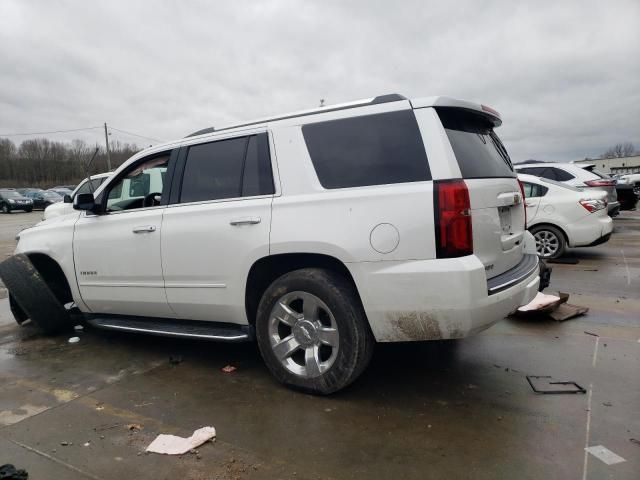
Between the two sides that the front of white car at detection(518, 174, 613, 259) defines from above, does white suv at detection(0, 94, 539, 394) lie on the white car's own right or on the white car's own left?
on the white car's own left

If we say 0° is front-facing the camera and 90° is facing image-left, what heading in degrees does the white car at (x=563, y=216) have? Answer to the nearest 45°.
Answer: approximately 90°

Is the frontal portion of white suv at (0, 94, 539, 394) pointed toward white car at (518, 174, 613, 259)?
no

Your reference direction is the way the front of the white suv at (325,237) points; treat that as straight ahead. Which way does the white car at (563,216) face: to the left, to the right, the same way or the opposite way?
the same way

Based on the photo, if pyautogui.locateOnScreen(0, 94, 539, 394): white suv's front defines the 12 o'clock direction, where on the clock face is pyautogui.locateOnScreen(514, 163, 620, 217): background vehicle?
The background vehicle is roughly at 3 o'clock from the white suv.

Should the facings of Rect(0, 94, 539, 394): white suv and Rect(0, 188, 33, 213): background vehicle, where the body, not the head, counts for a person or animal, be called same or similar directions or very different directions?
very different directions

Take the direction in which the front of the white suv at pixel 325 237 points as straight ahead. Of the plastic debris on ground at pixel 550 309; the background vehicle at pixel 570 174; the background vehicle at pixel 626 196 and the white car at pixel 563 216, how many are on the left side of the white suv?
0

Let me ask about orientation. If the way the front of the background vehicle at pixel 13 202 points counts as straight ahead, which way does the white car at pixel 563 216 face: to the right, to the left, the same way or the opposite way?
the opposite way

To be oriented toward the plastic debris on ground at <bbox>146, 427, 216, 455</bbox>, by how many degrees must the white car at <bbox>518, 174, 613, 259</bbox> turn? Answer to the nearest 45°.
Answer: approximately 90° to its left

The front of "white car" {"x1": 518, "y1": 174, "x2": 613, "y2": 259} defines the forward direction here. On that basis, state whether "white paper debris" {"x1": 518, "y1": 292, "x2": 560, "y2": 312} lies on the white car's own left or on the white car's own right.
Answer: on the white car's own left

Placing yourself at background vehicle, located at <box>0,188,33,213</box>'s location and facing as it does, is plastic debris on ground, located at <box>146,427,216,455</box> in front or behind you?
in front

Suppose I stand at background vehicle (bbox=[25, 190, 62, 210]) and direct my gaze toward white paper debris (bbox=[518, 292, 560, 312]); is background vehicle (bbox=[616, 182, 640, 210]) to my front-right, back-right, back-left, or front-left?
front-left

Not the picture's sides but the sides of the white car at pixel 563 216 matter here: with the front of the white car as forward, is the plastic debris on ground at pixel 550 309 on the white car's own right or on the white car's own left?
on the white car's own left
